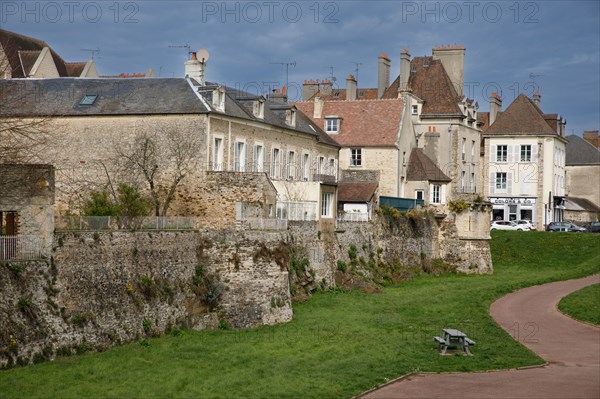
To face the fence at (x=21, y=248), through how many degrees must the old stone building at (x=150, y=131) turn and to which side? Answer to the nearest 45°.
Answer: approximately 45° to its right

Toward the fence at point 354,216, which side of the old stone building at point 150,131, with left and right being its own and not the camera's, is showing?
left

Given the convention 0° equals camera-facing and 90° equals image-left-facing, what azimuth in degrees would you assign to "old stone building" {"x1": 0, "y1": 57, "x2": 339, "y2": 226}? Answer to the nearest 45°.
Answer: approximately 315°
